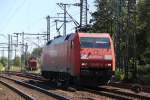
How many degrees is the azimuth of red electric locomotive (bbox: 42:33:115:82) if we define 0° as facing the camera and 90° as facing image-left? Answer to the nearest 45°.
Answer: approximately 315°

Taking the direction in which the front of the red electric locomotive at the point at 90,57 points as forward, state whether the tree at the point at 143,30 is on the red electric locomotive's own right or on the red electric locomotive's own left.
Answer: on the red electric locomotive's own left
